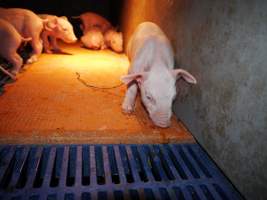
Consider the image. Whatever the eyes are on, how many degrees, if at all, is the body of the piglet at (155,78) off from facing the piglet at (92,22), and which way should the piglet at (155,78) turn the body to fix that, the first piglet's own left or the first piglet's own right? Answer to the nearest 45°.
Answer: approximately 135° to the first piglet's own right

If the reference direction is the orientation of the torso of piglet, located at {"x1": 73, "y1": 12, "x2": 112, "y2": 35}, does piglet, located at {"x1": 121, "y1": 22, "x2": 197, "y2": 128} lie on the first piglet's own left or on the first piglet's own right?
on the first piglet's own right

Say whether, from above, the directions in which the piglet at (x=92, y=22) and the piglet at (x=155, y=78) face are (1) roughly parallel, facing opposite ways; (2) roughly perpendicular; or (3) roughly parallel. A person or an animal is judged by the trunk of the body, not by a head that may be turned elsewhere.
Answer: roughly perpendicular

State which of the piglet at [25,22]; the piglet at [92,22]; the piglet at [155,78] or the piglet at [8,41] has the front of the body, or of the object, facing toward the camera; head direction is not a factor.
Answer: the piglet at [155,78]
